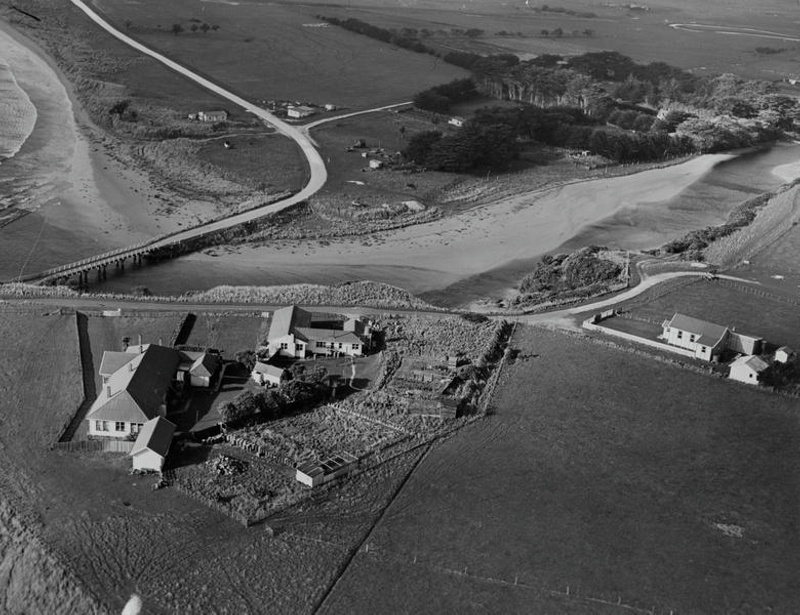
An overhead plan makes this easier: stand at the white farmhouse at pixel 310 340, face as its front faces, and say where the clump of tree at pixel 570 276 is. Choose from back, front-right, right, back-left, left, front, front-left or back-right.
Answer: back-left

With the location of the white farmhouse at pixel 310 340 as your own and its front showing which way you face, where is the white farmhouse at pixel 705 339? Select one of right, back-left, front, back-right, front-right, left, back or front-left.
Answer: left

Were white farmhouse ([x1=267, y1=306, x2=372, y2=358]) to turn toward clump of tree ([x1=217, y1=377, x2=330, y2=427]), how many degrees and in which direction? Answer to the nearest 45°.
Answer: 0° — it already faces it

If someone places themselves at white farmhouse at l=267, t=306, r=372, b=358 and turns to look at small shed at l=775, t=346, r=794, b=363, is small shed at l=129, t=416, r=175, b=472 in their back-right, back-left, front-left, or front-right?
back-right

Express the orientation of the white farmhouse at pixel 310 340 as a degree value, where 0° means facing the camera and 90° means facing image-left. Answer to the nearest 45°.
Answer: approximately 0°

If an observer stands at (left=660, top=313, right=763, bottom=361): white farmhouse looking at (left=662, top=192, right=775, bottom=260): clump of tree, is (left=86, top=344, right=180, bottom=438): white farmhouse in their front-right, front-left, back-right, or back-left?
back-left

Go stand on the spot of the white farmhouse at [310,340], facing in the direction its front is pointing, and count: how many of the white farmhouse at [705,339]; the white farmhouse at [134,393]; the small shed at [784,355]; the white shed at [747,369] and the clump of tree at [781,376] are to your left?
4

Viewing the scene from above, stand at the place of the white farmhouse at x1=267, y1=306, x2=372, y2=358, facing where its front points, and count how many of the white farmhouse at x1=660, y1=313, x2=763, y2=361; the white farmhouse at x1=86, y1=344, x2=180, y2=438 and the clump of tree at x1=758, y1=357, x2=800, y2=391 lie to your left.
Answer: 2

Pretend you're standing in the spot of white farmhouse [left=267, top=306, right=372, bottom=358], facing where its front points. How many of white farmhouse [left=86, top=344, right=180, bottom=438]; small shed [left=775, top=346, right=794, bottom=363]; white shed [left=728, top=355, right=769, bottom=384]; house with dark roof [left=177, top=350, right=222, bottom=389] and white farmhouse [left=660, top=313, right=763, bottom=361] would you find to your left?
3

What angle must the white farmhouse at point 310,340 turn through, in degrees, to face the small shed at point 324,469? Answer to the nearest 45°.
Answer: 0° — it already faces it

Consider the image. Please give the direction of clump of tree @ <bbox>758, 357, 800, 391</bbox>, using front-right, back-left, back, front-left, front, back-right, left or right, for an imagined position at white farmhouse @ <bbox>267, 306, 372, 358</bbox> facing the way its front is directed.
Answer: left

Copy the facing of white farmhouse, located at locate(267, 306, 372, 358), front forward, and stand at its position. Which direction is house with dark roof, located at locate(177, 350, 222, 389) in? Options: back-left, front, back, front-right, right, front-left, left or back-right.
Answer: front-right

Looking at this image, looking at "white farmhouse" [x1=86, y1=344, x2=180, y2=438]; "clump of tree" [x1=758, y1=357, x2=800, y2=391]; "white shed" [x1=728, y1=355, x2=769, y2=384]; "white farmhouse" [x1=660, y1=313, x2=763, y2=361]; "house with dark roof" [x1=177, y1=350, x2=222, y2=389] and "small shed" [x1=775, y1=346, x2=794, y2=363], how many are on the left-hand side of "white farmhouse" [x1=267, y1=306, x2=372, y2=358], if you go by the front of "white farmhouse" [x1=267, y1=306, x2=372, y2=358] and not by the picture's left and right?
4

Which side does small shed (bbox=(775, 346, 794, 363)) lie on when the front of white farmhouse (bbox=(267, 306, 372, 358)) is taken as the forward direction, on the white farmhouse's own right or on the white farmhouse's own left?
on the white farmhouse's own left

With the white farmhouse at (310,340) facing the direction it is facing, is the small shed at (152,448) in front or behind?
in front
